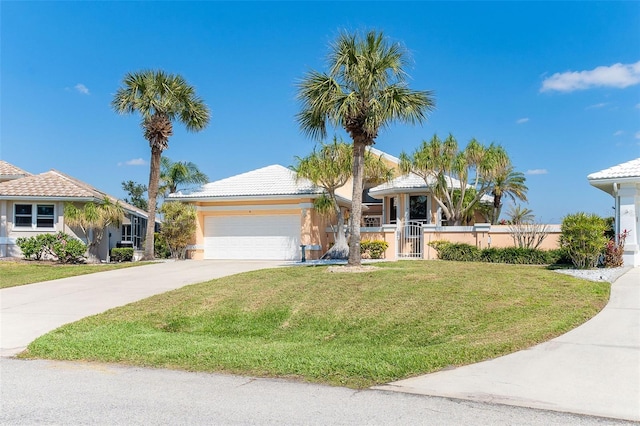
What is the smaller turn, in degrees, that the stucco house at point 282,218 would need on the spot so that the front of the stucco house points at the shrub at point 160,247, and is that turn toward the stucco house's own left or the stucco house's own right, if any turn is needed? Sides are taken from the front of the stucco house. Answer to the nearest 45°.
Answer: approximately 90° to the stucco house's own right

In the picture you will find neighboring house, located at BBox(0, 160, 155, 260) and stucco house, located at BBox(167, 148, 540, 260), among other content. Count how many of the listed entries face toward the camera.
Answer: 2

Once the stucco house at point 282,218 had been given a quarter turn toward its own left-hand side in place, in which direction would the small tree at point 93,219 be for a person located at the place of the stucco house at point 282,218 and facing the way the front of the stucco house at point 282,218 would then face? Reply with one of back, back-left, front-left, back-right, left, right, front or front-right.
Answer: back

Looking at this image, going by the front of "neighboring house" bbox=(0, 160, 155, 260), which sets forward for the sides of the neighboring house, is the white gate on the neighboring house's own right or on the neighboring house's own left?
on the neighboring house's own left

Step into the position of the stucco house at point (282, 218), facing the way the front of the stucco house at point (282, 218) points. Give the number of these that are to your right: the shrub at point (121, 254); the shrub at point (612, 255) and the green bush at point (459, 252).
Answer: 1

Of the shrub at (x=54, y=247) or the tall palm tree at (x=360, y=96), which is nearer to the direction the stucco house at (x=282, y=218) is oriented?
the tall palm tree
